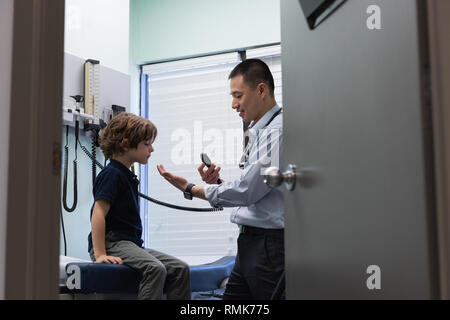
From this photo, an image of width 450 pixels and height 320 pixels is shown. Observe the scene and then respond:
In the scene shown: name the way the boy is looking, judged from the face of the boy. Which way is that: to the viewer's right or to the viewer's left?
to the viewer's right

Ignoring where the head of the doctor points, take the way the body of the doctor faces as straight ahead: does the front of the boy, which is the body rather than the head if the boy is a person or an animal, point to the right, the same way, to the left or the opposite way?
the opposite way

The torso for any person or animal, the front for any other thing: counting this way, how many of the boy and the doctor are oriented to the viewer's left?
1

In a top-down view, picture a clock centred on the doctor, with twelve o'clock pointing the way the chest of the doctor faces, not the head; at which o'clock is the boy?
The boy is roughly at 1 o'clock from the doctor.

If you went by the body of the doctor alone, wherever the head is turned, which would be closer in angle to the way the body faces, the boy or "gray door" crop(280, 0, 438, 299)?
the boy

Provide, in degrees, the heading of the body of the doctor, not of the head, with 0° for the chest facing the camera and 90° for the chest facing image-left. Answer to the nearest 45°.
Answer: approximately 90°

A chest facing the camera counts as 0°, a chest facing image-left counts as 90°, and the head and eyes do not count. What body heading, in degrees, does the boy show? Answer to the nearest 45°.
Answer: approximately 270°

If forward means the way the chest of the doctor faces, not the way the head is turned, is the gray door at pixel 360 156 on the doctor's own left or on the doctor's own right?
on the doctor's own left

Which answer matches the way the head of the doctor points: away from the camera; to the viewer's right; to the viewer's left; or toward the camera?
to the viewer's left

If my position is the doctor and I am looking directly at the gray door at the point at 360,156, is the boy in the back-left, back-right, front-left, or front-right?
back-right

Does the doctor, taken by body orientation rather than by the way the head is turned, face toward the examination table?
yes

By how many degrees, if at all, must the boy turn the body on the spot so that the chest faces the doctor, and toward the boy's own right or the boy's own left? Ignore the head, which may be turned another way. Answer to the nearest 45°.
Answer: approximately 45° to the boy's own right
